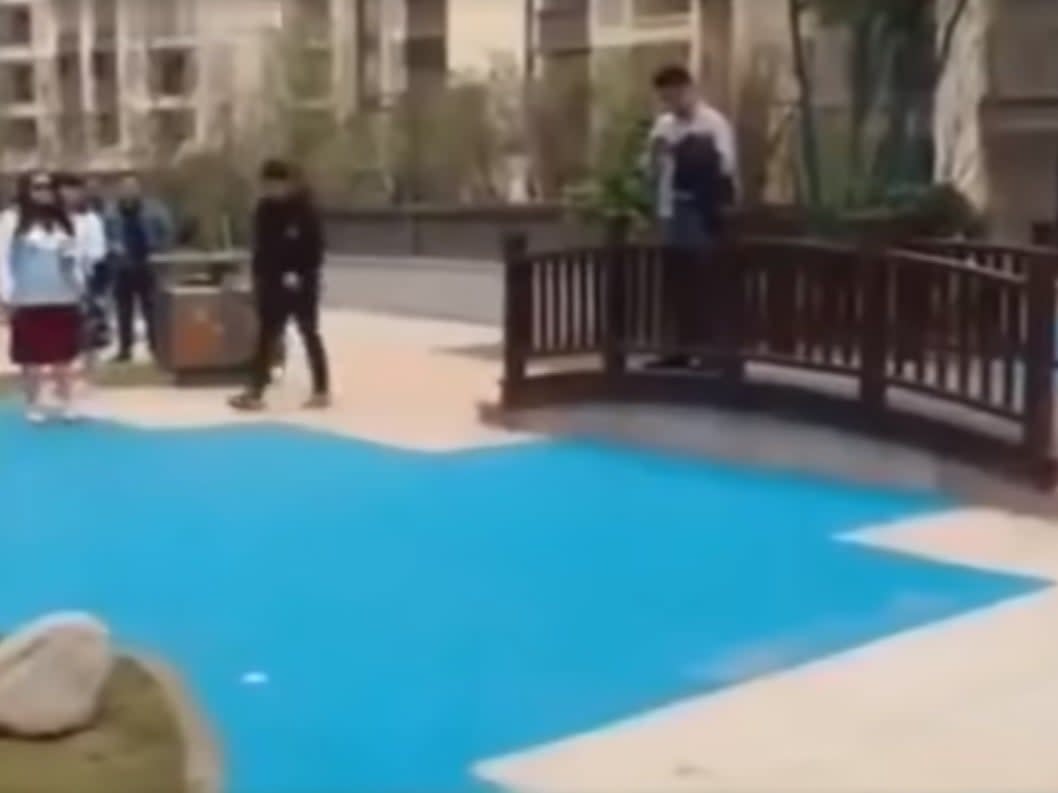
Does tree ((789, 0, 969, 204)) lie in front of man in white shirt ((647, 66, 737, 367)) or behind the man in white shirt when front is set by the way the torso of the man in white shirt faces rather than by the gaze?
behind

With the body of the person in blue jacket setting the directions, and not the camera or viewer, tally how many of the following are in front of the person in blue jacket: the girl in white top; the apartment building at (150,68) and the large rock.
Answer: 2

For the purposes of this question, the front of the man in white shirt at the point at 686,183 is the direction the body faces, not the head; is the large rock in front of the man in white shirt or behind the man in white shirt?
in front

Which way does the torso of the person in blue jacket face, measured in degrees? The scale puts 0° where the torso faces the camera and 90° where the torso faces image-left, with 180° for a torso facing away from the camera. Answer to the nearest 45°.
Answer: approximately 0°

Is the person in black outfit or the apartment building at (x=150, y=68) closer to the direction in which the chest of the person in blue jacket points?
the person in black outfit

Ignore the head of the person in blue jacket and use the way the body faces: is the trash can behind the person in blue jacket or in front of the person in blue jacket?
in front

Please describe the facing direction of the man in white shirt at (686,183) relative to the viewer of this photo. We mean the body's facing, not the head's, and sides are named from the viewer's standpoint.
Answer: facing the viewer and to the left of the viewer

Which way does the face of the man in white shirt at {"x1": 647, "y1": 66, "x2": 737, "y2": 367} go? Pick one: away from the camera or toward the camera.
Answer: toward the camera

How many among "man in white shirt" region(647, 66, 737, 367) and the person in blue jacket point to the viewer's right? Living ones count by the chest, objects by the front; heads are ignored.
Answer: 0

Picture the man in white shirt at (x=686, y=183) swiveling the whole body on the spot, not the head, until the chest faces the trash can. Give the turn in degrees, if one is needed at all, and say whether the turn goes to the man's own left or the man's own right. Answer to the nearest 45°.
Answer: approximately 90° to the man's own right

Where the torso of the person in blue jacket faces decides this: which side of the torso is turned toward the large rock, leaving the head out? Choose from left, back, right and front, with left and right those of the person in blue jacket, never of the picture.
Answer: front

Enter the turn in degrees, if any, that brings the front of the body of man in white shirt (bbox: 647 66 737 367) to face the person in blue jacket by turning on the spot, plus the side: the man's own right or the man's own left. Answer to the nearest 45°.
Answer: approximately 90° to the man's own right
